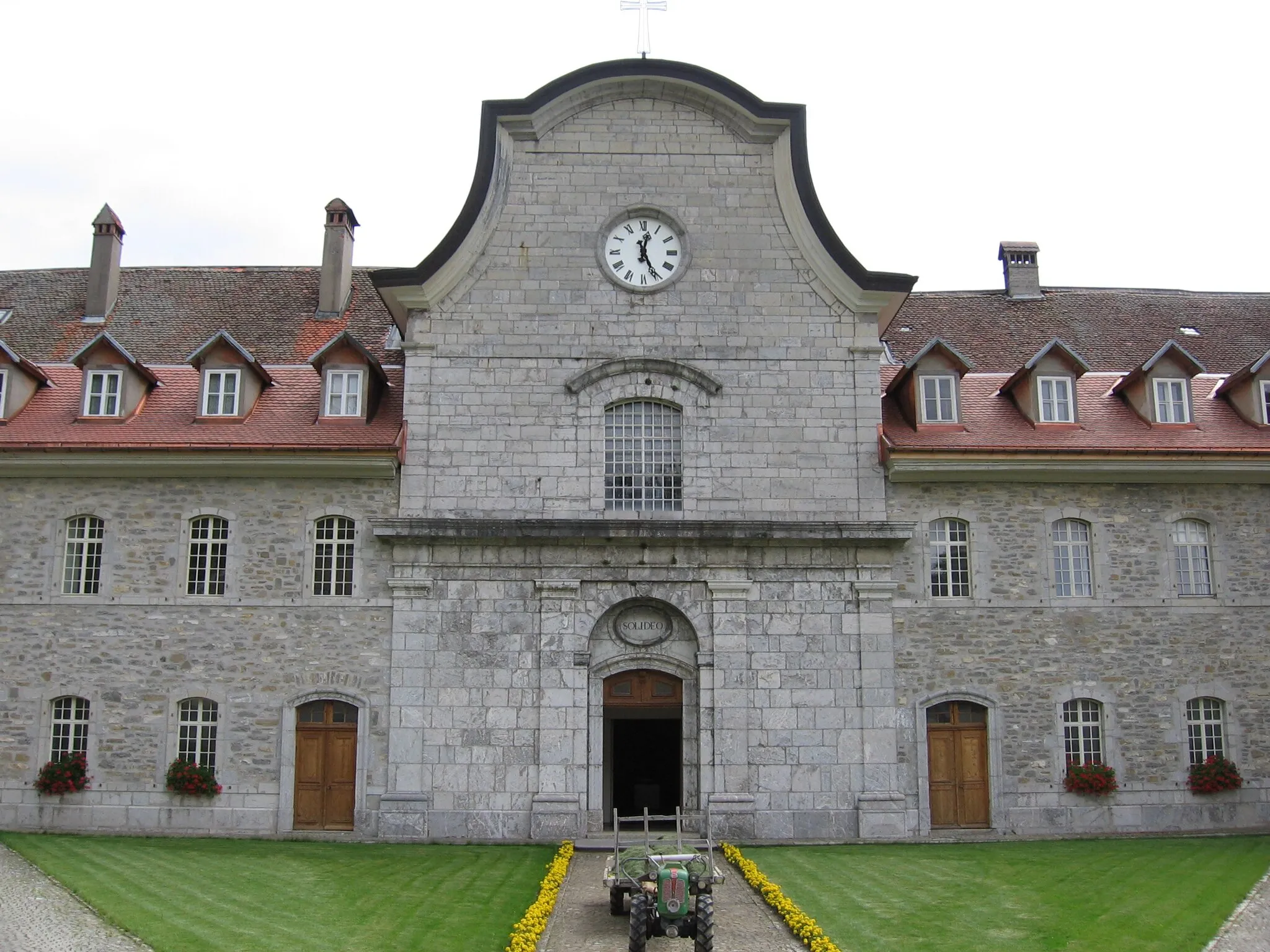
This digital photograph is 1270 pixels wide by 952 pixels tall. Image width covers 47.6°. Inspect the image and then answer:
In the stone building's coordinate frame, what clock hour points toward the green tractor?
The green tractor is roughly at 12 o'clock from the stone building.

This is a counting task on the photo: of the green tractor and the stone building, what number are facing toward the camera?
2

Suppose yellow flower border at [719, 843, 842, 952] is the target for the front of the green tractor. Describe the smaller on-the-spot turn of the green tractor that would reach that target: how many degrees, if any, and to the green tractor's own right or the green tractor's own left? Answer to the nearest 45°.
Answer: approximately 135° to the green tractor's own left

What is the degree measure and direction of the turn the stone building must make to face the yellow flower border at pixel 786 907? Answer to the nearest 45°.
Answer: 0° — it already faces it

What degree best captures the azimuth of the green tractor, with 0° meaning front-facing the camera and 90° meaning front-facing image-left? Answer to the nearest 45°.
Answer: approximately 0°

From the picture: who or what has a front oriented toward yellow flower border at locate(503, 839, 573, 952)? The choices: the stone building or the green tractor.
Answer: the stone building

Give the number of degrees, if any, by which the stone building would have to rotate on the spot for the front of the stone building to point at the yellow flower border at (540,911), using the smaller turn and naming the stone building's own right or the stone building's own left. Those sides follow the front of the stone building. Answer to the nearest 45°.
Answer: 0° — it already faces it
